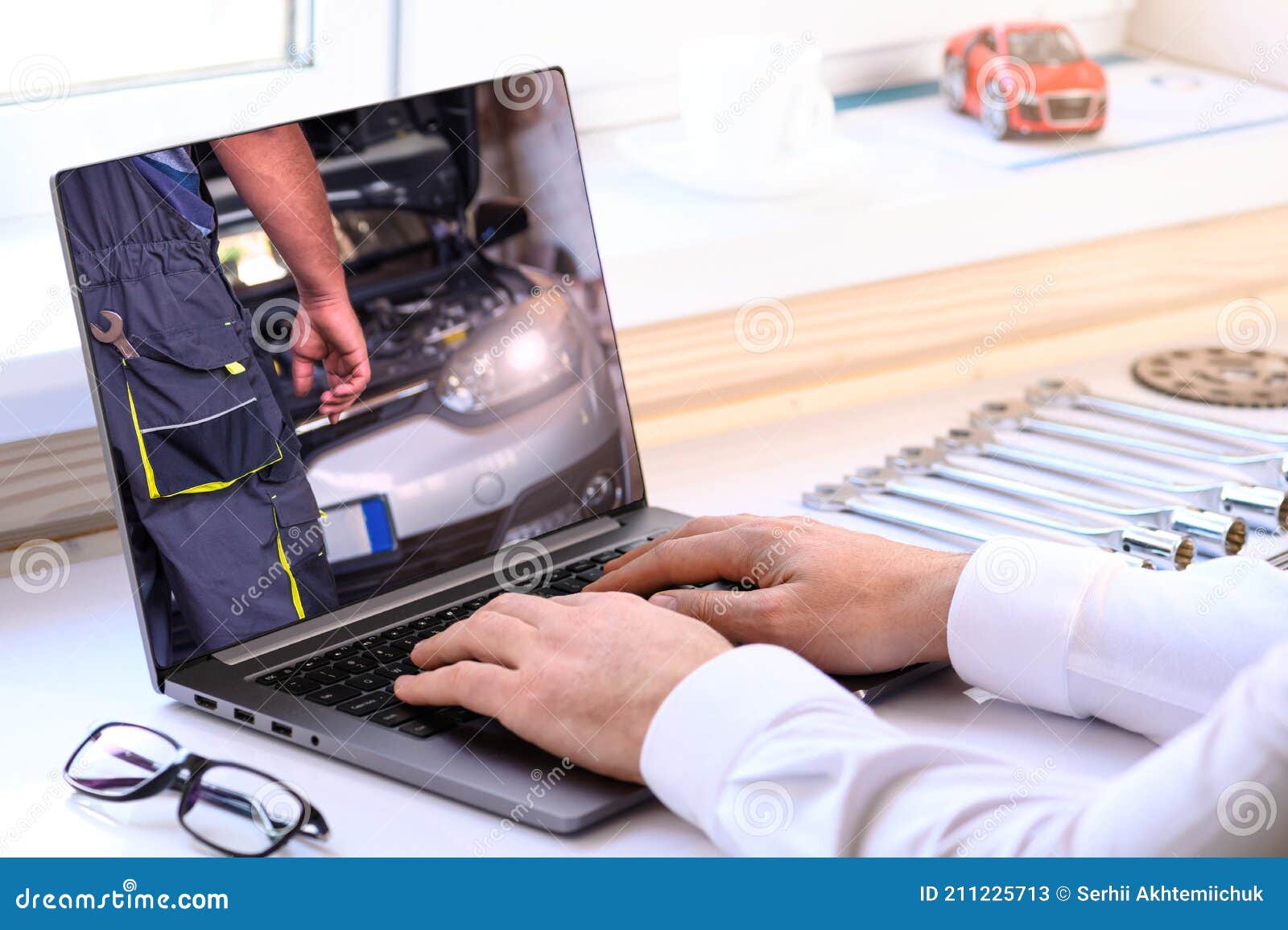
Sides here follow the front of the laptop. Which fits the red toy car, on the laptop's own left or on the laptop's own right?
on the laptop's own left

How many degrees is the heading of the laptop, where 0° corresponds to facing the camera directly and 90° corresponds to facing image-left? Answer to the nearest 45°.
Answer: approximately 315°

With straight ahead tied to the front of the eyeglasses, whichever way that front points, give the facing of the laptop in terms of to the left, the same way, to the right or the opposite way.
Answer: to the left

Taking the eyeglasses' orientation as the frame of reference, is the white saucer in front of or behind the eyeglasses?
behind

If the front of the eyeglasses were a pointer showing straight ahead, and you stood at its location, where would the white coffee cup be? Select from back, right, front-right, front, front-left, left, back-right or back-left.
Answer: back
